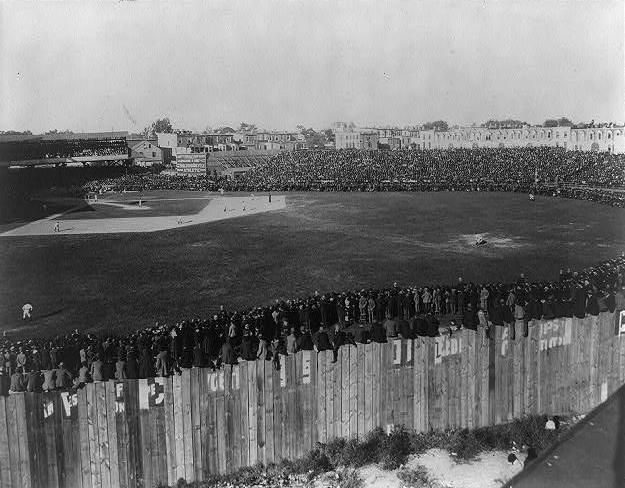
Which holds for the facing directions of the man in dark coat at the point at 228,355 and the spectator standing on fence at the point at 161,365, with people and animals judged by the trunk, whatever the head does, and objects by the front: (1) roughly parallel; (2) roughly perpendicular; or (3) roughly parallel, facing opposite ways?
roughly parallel

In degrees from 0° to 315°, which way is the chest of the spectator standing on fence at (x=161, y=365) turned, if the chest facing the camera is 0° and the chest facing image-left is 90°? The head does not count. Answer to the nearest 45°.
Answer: approximately 180°

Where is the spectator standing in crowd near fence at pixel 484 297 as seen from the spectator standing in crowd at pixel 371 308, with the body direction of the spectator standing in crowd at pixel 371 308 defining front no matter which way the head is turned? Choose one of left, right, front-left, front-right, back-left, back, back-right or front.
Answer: right

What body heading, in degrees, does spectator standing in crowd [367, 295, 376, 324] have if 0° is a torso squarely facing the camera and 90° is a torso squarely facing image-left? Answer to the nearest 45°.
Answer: approximately 180°

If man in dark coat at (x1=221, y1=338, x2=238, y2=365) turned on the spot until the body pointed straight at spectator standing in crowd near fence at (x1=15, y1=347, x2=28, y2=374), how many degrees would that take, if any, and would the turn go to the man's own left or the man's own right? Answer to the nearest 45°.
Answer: approximately 45° to the man's own left

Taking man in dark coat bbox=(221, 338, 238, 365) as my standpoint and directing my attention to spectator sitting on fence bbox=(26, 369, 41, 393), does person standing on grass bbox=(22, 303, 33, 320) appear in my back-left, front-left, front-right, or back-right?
front-right

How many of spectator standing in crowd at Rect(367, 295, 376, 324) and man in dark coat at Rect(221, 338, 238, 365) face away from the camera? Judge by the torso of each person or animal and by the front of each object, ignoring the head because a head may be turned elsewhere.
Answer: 2

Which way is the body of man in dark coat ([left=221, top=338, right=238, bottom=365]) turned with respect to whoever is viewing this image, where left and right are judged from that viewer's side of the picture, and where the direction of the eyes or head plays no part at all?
facing away from the viewer

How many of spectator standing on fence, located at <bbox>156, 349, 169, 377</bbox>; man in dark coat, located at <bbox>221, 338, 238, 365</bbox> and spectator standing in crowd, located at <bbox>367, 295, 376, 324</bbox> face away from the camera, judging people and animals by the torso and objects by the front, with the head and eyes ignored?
3

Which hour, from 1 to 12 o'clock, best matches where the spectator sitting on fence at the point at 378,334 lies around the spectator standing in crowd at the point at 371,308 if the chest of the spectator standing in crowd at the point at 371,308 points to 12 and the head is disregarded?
the spectator sitting on fence at the point at 378,334 is roughly at 6 o'clock from the spectator standing in crowd at the point at 371,308.

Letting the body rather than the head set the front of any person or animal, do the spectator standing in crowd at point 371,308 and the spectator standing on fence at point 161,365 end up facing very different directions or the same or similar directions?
same or similar directions

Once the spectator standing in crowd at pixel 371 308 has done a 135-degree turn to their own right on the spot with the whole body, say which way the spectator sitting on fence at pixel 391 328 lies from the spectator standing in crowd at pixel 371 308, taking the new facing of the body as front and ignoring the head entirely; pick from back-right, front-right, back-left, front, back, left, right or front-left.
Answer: front-right

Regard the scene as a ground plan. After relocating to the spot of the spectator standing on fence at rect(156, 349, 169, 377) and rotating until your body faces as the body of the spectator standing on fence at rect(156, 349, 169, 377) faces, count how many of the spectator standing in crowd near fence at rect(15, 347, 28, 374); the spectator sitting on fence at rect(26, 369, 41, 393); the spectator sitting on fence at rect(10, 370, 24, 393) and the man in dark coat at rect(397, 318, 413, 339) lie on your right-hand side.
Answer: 1

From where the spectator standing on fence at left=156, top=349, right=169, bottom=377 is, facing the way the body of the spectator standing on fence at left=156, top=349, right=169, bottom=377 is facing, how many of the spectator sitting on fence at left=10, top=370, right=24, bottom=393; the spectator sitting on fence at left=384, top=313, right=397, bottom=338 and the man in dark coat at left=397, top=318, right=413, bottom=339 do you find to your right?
2

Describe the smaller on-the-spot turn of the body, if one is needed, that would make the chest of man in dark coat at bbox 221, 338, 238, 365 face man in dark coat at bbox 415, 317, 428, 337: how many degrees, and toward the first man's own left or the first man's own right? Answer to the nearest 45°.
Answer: approximately 90° to the first man's own right
